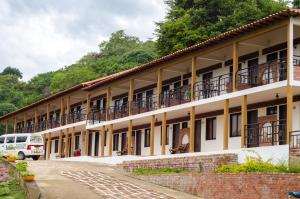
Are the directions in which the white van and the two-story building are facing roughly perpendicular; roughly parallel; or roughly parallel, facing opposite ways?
roughly perpendicular

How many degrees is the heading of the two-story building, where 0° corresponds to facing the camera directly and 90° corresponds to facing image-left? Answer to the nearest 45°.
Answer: approximately 45°

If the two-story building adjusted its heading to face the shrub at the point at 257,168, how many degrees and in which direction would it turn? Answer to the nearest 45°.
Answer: approximately 45° to its left
